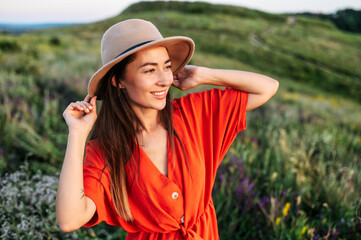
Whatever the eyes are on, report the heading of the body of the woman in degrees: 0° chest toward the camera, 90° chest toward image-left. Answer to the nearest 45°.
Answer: approximately 315°

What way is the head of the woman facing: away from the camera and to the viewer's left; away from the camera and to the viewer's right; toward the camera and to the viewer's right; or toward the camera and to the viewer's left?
toward the camera and to the viewer's right
